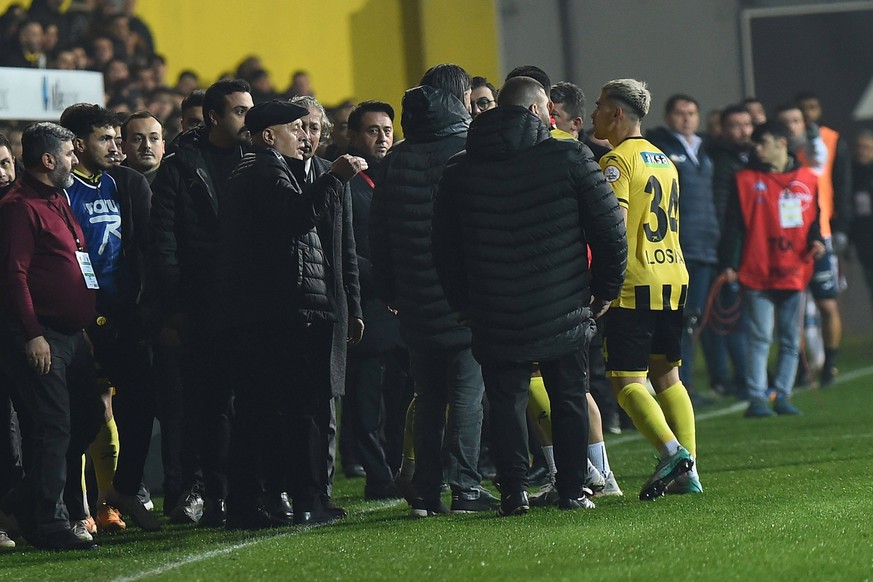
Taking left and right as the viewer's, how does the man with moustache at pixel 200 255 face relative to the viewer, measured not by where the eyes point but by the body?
facing the viewer and to the right of the viewer

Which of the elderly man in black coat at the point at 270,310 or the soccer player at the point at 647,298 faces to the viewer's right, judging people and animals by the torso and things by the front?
the elderly man in black coat

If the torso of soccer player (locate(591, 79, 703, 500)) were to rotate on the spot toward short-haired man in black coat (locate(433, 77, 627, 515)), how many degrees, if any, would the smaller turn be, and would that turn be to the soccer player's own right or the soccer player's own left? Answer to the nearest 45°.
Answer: approximately 90° to the soccer player's own left

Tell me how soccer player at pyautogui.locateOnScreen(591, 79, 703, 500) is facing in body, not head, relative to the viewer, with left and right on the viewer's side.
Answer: facing away from the viewer and to the left of the viewer

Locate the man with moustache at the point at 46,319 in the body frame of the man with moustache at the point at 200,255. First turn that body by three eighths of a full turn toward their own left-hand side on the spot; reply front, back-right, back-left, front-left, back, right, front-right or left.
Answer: back-left

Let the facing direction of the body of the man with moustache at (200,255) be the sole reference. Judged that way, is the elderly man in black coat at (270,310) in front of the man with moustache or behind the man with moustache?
in front

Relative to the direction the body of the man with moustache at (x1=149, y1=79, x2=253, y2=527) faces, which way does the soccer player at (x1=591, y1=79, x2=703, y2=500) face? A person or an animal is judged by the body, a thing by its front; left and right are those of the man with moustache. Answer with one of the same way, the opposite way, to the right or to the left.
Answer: the opposite way

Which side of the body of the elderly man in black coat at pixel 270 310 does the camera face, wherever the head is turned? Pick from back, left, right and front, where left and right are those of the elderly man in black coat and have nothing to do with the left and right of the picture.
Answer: right

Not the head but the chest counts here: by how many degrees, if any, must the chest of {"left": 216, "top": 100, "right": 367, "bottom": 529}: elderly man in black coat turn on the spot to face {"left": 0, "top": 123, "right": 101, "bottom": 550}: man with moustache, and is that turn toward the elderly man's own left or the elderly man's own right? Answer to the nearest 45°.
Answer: approximately 180°

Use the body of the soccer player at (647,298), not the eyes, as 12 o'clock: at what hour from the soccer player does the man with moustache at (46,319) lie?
The man with moustache is roughly at 10 o'clock from the soccer player.
